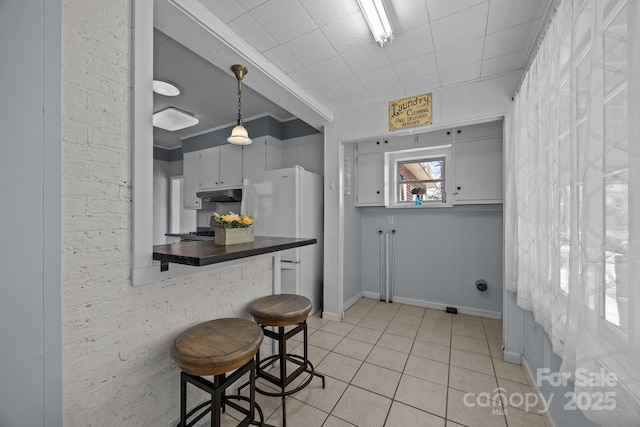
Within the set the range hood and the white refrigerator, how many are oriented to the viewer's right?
0

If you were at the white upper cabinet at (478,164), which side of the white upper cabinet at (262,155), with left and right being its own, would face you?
left

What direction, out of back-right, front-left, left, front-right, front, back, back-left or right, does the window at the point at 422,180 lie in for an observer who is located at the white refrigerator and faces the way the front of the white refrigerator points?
back-left

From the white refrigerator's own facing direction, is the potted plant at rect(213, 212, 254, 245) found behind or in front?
in front

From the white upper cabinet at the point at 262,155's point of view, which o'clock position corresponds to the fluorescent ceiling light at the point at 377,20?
The fluorescent ceiling light is roughly at 10 o'clock from the white upper cabinet.

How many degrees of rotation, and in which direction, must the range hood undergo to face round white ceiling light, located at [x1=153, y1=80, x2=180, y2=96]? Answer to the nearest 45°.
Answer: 0° — it already faces it

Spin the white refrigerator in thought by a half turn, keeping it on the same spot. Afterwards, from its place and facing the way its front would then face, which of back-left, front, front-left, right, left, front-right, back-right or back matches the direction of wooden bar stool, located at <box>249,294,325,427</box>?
back-right

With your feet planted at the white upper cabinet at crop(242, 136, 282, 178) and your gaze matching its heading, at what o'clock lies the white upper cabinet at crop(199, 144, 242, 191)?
the white upper cabinet at crop(199, 144, 242, 191) is roughly at 3 o'clock from the white upper cabinet at crop(242, 136, 282, 178).

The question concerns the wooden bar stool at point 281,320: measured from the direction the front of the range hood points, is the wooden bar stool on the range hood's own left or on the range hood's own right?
on the range hood's own left

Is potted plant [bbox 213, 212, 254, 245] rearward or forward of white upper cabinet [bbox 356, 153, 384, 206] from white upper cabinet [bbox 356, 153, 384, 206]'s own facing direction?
forward
